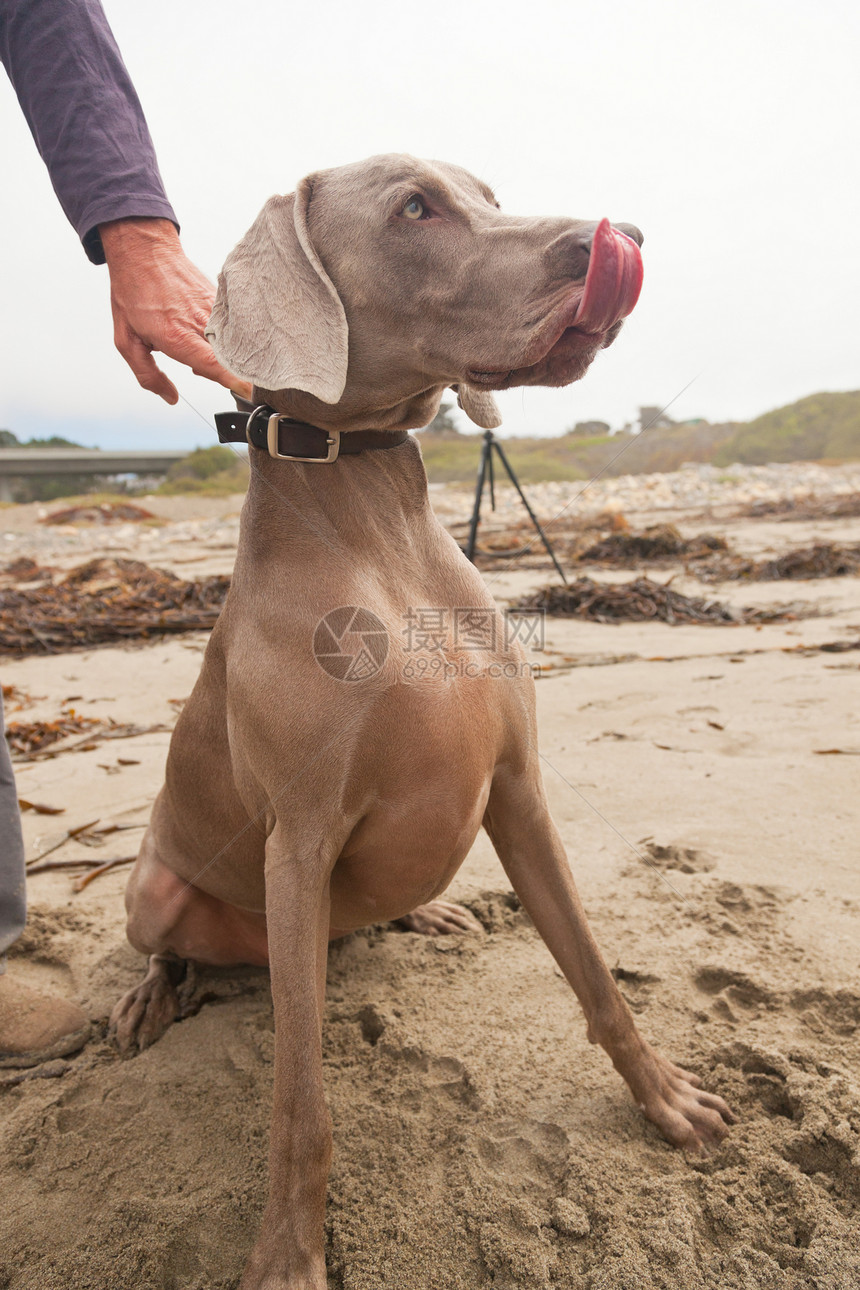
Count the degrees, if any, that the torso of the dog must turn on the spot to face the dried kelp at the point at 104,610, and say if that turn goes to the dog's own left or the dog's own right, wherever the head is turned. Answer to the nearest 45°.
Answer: approximately 180°

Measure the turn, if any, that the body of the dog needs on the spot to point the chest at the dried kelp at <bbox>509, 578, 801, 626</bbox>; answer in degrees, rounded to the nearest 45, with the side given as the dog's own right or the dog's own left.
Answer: approximately 135° to the dog's own left

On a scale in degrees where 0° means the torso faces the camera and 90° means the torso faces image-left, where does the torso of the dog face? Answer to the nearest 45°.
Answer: approximately 315°

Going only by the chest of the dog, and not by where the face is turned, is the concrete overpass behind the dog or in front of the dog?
behind

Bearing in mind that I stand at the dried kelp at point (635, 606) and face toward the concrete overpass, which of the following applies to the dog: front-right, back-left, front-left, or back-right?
back-left
